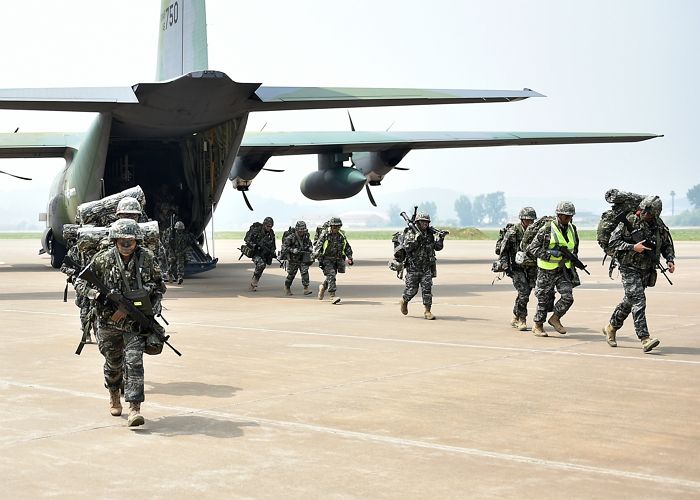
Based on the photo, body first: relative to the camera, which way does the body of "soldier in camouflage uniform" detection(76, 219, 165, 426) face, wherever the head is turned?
toward the camera

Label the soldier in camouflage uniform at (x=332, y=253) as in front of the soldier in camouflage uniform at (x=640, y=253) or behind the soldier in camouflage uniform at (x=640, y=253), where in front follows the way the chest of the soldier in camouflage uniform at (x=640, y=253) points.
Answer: behind

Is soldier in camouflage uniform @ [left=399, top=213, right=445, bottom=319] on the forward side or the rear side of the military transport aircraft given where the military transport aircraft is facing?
on the rear side

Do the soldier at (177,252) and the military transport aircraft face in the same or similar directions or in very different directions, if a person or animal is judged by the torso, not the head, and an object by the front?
very different directions

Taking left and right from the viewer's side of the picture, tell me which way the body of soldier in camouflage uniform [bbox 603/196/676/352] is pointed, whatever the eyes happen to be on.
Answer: facing the viewer and to the right of the viewer

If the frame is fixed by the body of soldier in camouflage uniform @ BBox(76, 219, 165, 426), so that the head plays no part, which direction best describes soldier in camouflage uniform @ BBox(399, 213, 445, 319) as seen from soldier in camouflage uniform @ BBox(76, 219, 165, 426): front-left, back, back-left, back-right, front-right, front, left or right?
back-left

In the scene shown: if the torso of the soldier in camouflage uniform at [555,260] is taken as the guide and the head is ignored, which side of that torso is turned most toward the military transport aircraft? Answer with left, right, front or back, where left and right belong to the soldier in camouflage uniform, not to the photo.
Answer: back

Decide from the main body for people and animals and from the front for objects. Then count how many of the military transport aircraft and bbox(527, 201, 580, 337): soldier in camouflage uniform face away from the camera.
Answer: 1

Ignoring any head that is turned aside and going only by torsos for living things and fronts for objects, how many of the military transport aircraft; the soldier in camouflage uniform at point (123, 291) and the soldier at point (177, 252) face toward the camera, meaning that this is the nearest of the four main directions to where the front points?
2

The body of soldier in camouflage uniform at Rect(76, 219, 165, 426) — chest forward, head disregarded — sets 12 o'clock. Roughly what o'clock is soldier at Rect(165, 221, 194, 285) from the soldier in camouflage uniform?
The soldier is roughly at 6 o'clock from the soldier in camouflage uniform.

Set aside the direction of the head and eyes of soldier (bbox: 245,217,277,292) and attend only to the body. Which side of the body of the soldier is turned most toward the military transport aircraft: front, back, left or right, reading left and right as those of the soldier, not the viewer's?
back

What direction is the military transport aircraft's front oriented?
away from the camera
